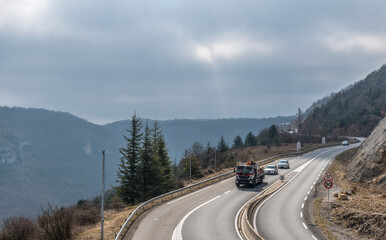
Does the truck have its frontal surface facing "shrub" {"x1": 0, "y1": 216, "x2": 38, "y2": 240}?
yes

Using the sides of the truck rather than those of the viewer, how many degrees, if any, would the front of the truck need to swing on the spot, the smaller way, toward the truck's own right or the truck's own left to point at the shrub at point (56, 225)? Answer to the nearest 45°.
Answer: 0° — it already faces it

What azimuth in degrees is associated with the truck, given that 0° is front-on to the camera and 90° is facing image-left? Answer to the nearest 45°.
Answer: approximately 45°
